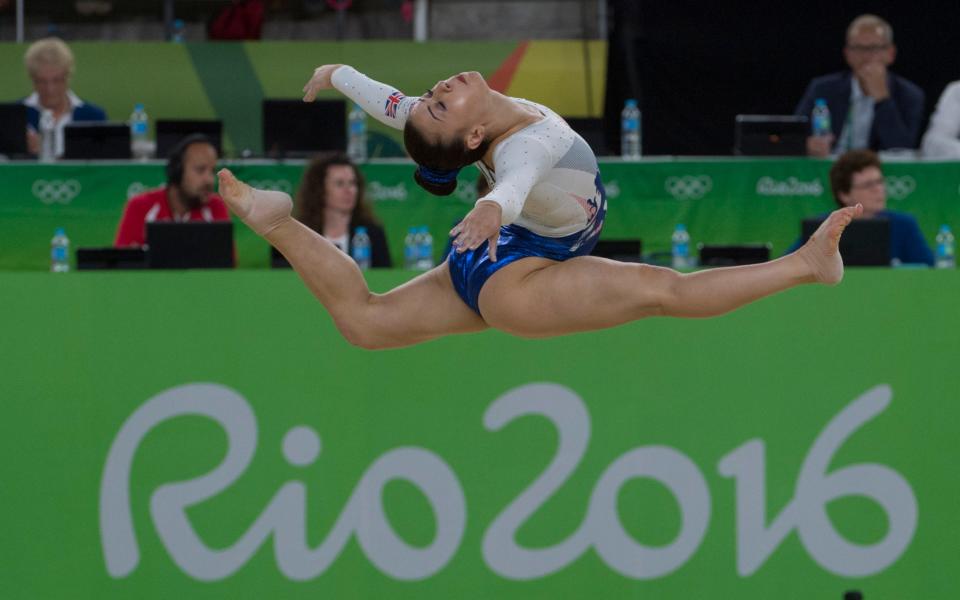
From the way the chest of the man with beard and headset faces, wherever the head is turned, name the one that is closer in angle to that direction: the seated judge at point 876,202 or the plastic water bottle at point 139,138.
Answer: the seated judge

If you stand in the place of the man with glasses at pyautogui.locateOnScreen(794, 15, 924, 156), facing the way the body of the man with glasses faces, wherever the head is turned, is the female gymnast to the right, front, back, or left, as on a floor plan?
front

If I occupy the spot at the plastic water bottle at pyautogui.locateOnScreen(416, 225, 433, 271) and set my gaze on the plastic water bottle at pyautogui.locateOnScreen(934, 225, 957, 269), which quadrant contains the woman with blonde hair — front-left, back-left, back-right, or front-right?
back-left

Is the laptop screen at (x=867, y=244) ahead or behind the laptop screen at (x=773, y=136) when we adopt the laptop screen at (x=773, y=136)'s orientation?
behind

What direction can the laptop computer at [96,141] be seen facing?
away from the camera

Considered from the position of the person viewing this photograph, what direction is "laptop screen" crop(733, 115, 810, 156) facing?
facing away from the viewer
